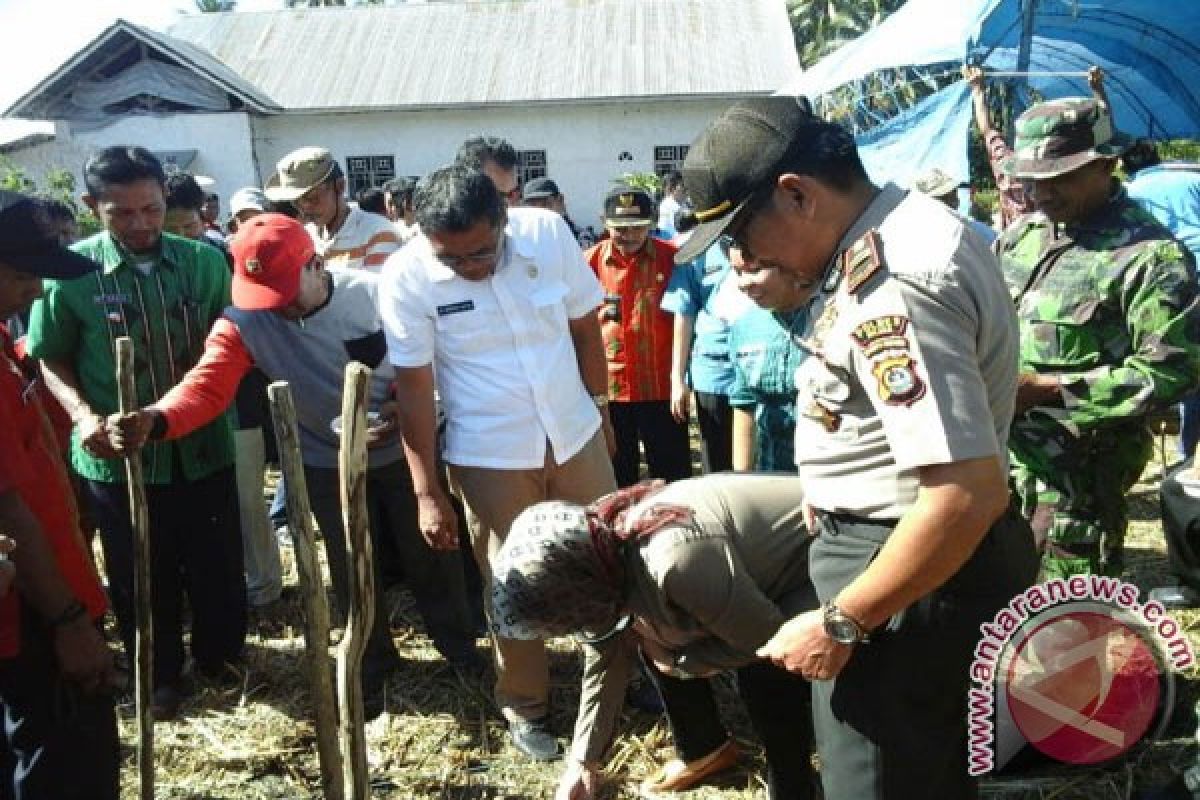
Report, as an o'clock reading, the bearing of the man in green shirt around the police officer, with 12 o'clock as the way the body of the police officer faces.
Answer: The man in green shirt is roughly at 1 o'clock from the police officer.

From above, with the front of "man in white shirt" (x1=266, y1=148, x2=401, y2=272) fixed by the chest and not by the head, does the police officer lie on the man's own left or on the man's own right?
on the man's own left

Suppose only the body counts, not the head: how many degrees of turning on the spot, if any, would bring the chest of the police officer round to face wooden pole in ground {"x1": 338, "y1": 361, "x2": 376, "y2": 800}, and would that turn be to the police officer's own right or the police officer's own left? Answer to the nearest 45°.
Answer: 0° — they already face it

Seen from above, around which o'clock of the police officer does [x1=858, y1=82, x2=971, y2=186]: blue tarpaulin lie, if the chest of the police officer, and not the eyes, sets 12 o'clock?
The blue tarpaulin is roughly at 3 o'clock from the police officer.

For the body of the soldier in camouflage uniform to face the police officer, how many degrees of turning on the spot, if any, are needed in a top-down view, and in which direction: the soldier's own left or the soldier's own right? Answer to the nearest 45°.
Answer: approximately 45° to the soldier's own left

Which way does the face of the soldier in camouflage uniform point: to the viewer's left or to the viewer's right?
to the viewer's left

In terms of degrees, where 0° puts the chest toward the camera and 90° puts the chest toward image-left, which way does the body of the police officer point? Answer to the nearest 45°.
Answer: approximately 90°

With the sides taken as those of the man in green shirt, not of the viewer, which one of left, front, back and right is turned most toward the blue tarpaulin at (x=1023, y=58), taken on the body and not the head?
left

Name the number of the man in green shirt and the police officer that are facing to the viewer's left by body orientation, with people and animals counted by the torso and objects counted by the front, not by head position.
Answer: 1

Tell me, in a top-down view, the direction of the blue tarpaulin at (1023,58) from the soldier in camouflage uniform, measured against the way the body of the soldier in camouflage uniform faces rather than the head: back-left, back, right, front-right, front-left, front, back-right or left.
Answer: back-right
